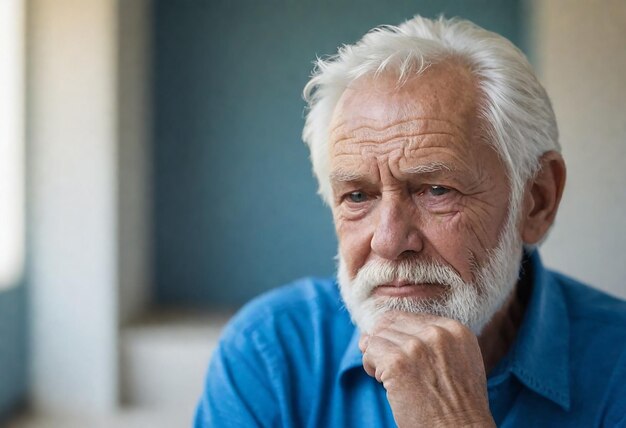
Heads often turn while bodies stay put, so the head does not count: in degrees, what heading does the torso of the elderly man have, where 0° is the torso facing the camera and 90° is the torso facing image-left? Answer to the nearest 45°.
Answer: approximately 45°
